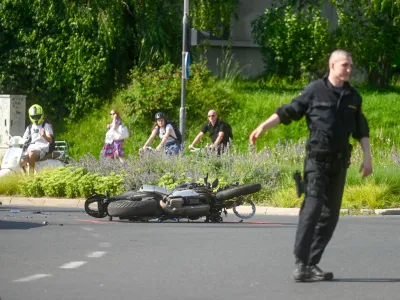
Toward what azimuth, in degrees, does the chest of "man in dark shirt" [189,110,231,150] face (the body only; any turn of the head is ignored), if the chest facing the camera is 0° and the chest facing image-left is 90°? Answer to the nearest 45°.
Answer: approximately 45°

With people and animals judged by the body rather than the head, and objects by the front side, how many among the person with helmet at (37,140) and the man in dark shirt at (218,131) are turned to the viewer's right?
0

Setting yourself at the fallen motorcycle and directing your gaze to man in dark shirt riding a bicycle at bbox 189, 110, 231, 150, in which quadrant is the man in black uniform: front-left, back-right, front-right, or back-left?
back-right

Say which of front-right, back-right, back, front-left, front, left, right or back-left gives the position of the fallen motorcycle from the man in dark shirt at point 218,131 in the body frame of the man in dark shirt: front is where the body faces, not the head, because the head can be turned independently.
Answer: front-left

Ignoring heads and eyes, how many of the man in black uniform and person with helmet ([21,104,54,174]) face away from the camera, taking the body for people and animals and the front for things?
0
